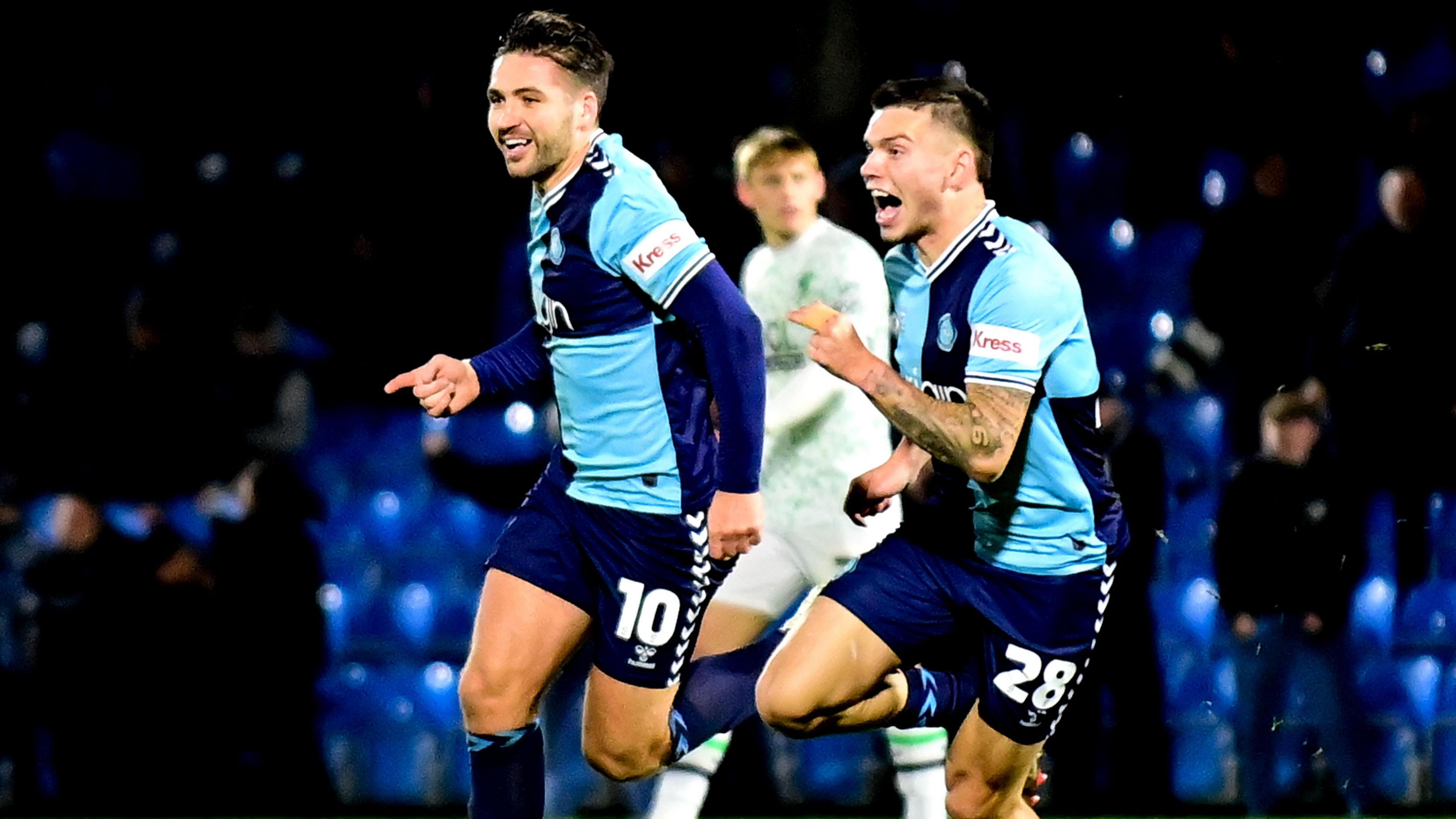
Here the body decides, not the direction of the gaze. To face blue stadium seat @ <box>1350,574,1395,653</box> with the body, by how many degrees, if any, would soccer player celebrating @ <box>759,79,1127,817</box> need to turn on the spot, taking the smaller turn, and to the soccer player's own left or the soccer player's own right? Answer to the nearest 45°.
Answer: approximately 180°

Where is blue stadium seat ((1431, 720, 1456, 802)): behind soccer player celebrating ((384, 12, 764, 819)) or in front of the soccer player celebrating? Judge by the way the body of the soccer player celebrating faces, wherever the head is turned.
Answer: behind

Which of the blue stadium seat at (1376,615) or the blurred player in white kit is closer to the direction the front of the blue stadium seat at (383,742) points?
the blurred player in white kit

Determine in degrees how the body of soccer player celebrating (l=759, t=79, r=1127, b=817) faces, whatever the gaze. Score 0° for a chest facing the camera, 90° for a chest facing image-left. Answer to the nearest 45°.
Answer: approximately 45°

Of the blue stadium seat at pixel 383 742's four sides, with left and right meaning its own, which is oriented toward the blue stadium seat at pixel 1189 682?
left

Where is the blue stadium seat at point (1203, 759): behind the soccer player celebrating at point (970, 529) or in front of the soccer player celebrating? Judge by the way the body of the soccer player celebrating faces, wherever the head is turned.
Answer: behind

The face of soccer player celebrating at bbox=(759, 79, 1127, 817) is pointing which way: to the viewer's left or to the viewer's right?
to the viewer's left

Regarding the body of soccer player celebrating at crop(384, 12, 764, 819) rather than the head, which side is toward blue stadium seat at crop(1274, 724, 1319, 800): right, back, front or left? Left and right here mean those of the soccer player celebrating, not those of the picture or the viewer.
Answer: back

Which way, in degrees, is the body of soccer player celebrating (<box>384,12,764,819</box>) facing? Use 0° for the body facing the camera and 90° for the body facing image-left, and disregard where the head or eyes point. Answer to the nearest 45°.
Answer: approximately 45°

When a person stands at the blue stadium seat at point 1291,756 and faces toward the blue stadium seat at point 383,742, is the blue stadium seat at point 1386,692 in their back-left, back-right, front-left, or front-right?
back-right

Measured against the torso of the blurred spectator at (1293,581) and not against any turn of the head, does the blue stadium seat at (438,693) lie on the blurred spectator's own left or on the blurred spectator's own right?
on the blurred spectator's own right

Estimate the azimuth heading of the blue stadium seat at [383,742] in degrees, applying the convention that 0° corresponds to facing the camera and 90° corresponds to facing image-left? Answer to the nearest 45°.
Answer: approximately 0°
